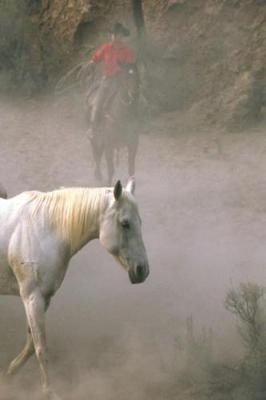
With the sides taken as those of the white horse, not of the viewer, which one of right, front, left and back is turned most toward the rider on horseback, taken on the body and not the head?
left

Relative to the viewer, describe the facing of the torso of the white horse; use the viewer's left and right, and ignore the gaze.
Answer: facing to the right of the viewer

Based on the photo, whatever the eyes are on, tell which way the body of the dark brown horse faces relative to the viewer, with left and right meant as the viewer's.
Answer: facing the viewer and to the right of the viewer

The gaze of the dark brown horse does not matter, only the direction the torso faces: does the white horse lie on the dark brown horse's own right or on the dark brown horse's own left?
on the dark brown horse's own right

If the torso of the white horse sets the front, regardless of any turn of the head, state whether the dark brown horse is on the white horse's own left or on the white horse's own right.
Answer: on the white horse's own left

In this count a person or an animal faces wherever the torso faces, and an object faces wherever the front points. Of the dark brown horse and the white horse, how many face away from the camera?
0
